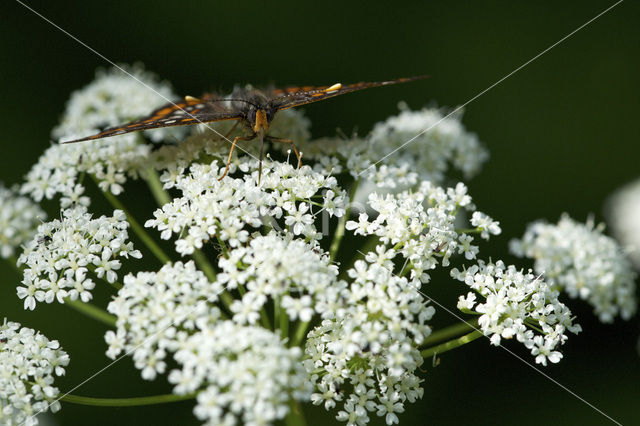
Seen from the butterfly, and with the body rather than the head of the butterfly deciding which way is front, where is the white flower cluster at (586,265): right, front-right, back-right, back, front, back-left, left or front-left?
left

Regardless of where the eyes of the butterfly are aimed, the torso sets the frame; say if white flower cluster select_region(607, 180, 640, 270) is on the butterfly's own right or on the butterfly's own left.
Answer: on the butterfly's own left

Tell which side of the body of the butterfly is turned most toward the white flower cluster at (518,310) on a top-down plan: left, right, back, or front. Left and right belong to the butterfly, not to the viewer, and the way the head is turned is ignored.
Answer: left

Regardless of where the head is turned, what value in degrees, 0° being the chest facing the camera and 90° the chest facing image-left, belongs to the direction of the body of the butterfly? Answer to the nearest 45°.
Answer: approximately 0°

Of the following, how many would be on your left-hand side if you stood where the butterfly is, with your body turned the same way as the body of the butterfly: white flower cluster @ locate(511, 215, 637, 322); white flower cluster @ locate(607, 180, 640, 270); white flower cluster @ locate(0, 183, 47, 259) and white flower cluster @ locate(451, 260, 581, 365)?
3

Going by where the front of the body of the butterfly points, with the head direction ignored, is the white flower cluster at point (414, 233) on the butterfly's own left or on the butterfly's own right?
on the butterfly's own left
